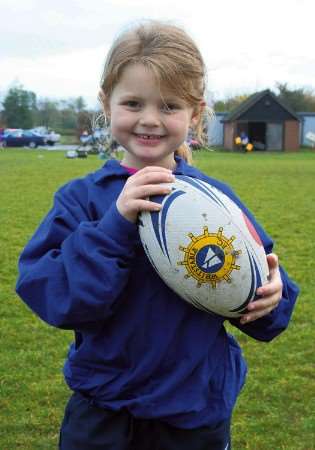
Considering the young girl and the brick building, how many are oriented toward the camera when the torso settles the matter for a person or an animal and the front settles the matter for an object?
2

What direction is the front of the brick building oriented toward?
toward the camera

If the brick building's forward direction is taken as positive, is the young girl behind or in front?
in front

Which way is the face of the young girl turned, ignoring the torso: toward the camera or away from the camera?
toward the camera

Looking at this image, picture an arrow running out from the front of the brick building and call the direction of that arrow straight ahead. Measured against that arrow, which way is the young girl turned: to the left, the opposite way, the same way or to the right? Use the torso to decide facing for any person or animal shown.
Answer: the same way

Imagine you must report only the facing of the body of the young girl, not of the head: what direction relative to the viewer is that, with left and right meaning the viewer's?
facing the viewer

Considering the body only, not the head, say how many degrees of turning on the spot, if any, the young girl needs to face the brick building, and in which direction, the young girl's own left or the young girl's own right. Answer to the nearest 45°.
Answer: approximately 180°
